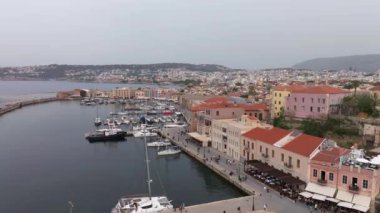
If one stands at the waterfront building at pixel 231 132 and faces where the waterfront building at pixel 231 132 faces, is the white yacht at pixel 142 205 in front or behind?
in front

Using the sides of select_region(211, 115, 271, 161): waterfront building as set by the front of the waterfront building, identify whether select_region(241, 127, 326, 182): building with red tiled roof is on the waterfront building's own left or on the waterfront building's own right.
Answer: on the waterfront building's own left

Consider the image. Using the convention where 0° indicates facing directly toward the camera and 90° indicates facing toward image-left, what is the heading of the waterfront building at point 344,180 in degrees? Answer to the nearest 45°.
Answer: approximately 45°

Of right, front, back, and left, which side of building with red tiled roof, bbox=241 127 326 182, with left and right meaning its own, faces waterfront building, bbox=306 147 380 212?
left

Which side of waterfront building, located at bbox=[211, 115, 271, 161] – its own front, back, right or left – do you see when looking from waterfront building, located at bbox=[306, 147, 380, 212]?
left

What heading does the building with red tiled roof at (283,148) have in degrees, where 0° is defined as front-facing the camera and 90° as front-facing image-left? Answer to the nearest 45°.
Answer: approximately 45°

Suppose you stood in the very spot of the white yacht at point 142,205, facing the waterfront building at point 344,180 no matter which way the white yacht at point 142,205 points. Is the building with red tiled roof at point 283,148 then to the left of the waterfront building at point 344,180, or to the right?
left

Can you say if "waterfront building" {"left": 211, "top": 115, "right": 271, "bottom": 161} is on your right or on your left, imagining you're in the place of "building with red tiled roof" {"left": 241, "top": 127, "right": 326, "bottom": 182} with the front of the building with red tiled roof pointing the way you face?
on your right
